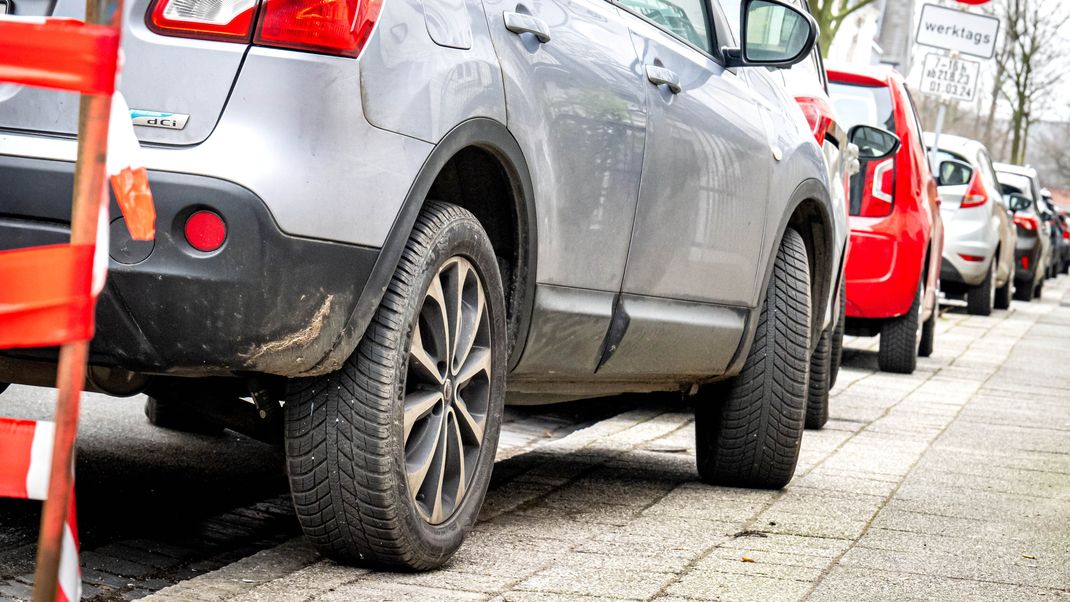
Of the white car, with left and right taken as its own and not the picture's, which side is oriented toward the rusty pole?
back

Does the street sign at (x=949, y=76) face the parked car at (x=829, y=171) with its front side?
yes

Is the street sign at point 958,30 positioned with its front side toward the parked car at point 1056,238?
no

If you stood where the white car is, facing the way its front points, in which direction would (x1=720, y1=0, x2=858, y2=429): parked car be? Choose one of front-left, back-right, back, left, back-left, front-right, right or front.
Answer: back

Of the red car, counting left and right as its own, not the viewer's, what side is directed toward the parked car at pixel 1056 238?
front

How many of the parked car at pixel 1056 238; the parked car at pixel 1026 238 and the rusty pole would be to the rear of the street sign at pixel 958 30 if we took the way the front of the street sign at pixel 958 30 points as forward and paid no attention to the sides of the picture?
2

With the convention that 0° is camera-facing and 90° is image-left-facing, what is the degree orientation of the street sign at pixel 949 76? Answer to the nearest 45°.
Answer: approximately 0°

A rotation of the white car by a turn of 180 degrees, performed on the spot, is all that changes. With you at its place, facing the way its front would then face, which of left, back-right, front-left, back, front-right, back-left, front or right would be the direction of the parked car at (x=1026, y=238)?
back

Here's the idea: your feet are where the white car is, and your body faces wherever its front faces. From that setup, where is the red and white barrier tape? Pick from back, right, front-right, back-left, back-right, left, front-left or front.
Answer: back

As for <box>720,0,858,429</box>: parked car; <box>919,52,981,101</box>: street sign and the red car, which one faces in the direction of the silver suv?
the street sign

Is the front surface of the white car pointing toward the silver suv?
no

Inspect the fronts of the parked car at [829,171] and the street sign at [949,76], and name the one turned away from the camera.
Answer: the parked car

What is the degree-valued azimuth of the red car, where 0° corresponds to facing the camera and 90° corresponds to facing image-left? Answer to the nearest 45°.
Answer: approximately 180°

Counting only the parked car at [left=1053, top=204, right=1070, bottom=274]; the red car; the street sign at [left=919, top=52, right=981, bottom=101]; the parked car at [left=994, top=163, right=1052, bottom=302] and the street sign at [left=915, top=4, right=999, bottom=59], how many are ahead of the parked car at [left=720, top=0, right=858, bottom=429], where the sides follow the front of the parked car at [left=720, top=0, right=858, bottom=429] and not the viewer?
5

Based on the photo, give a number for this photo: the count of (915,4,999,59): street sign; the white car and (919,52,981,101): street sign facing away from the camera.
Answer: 1

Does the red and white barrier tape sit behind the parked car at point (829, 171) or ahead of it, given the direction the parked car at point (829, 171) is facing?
behind

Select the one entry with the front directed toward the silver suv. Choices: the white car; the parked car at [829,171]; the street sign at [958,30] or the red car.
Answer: the street sign

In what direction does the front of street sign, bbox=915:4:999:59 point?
toward the camera

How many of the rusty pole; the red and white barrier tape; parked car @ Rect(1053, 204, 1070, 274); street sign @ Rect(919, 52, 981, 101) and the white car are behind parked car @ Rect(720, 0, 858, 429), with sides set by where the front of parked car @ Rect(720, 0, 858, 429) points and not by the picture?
2

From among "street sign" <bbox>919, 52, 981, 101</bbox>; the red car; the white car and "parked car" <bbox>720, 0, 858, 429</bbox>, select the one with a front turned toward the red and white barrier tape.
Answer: the street sign

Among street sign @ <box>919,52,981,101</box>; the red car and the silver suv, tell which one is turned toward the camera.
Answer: the street sign
